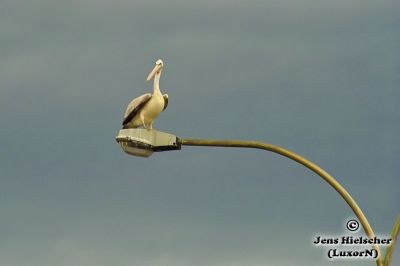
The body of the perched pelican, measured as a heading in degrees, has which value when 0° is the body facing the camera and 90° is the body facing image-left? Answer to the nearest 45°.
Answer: approximately 315°
